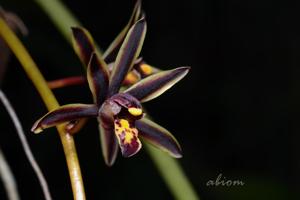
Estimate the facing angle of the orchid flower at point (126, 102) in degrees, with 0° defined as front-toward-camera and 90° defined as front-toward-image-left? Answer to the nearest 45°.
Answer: approximately 315°
